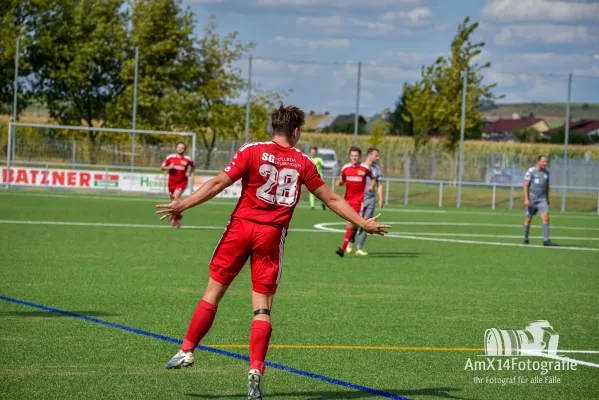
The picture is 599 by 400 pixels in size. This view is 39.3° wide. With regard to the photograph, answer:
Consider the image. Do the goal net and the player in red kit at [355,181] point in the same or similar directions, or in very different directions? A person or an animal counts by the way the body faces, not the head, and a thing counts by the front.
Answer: same or similar directions

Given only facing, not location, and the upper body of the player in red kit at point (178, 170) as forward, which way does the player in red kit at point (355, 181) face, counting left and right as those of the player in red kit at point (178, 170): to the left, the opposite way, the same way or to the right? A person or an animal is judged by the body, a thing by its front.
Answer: the same way

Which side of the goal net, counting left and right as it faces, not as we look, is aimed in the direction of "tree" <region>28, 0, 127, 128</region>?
back

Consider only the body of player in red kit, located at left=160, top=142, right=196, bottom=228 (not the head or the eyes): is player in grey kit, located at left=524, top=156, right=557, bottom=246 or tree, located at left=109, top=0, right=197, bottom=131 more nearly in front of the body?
the player in grey kit

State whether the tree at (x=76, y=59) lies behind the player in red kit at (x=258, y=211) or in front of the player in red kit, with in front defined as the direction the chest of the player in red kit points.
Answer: in front

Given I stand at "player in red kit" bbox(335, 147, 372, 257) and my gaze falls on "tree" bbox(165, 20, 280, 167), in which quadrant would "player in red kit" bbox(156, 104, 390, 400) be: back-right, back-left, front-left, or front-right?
back-left

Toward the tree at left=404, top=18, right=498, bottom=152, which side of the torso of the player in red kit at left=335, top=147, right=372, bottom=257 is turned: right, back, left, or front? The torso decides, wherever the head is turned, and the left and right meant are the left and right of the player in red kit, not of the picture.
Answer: back

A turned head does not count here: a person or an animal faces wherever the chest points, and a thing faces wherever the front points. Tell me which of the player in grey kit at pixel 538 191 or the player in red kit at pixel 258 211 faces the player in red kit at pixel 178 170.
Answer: the player in red kit at pixel 258 211

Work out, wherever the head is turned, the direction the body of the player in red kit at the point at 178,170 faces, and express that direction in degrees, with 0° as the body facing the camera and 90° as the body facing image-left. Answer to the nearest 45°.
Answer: approximately 0°

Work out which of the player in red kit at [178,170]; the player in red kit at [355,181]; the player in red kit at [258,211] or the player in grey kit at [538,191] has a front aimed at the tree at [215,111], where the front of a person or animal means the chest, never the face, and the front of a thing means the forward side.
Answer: the player in red kit at [258,211]

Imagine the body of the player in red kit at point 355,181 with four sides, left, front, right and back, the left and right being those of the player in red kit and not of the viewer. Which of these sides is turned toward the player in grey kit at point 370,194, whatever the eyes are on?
back

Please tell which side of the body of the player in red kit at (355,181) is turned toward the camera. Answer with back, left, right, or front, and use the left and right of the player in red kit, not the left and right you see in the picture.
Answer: front

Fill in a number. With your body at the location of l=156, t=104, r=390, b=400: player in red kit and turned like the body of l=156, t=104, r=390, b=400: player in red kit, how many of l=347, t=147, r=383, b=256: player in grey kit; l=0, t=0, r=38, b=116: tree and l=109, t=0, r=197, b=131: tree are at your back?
0

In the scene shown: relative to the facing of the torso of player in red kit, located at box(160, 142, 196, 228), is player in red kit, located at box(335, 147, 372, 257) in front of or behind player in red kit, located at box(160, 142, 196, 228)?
in front

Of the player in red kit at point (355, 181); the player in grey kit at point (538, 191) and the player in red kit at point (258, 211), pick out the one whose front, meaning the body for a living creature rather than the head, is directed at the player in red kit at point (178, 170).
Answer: the player in red kit at point (258, 211)

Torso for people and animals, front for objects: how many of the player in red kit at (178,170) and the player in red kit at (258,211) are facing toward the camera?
1

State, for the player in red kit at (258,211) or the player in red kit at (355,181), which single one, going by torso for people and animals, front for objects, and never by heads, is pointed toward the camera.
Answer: the player in red kit at (355,181)
